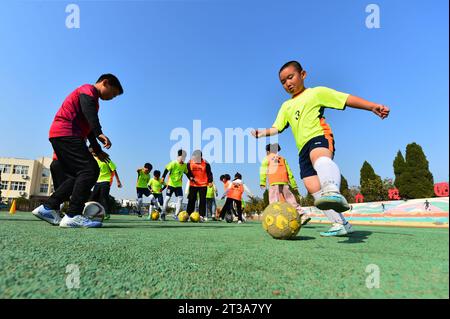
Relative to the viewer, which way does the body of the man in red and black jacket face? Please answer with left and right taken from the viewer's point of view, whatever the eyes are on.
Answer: facing to the right of the viewer

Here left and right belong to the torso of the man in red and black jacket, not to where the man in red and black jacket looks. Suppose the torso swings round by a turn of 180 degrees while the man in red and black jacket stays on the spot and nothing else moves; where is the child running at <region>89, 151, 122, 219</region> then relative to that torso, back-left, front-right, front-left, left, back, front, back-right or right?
right

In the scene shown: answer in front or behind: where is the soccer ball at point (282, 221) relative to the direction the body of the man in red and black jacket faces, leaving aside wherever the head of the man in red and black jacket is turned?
in front

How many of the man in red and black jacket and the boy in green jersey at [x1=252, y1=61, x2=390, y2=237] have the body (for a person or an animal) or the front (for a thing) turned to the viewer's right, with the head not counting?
1

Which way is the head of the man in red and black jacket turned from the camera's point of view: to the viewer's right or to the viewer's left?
to the viewer's right

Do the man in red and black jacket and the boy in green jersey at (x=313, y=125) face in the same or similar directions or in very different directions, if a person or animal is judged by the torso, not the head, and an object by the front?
very different directions

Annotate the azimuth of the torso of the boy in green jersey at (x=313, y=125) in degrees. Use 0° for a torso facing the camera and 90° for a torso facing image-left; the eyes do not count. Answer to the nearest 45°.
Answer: approximately 45°

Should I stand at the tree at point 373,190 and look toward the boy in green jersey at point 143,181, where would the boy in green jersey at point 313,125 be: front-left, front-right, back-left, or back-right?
front-left

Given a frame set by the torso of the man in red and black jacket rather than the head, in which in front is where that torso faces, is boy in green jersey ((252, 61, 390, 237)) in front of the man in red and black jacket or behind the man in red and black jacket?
in front

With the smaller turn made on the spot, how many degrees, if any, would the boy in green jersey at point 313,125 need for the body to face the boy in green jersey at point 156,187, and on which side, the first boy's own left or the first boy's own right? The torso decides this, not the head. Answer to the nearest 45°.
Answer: approximately 90° to the first boy's own right
